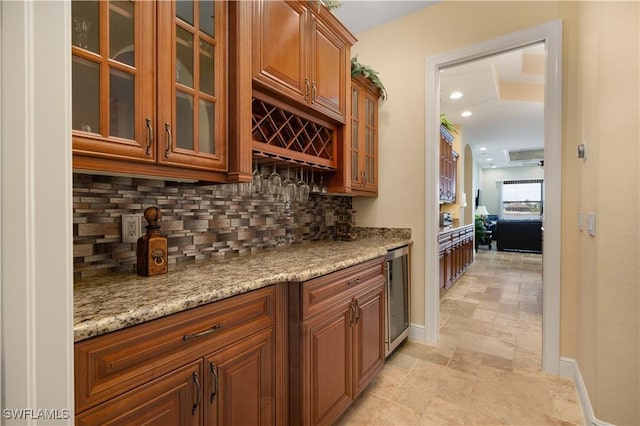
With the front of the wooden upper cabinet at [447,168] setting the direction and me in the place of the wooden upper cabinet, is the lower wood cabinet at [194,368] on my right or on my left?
on my right

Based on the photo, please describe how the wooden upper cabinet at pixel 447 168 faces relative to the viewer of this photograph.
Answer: facing to the right of the viewer

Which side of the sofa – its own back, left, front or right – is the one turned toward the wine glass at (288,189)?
back

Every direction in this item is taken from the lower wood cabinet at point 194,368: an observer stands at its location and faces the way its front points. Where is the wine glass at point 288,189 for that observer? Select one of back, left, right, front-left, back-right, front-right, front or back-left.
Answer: left

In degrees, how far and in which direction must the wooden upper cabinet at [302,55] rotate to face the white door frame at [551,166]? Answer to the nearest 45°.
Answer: approximately 45° to its left

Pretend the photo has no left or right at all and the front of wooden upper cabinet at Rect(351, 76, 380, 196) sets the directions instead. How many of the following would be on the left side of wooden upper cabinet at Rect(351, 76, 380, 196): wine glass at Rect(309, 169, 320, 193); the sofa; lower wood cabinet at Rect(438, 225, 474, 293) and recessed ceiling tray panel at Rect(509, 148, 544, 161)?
3

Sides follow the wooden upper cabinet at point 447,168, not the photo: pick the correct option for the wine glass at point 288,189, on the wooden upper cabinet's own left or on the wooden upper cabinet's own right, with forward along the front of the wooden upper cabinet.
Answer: on the wooden upper cabinet's own right

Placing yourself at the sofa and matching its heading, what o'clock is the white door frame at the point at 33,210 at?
The white door frame is roughly at 6 o'clock from the sofa.

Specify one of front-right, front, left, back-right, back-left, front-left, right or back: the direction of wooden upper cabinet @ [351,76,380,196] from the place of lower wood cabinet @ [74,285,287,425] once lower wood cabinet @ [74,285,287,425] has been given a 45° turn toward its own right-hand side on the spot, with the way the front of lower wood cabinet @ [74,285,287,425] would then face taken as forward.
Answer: back-left

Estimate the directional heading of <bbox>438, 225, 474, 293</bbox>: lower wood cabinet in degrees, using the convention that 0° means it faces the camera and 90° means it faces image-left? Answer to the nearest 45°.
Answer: approximately 270°

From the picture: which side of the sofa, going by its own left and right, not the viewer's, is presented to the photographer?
back

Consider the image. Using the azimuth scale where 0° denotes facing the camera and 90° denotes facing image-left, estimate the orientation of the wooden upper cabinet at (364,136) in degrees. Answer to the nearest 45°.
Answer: approximately 315°

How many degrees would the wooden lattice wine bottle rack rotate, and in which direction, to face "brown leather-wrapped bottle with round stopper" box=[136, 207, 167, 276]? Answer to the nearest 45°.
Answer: approximately 90° to its right

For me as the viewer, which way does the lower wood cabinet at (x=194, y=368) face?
facing the viewer and to the right of the viewer

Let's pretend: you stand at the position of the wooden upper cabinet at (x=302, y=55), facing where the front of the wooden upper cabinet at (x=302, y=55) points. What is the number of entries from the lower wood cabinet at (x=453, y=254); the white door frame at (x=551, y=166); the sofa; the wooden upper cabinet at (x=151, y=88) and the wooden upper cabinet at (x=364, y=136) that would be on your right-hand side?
1

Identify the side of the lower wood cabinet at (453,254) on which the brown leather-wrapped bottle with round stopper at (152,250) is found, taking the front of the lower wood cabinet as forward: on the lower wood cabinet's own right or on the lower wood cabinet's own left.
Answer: on the lower wood cabinet's own right

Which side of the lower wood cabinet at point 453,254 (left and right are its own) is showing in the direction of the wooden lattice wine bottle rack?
right

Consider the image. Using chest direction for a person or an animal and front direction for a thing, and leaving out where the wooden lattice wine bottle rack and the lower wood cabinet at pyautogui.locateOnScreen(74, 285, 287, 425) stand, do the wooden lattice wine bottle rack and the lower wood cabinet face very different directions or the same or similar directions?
same or similar directions

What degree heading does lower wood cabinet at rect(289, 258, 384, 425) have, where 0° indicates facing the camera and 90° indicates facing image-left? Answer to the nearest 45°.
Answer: approximately 315°

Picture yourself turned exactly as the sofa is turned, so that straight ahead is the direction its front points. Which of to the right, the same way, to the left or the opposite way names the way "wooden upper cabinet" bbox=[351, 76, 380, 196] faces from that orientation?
to the right
